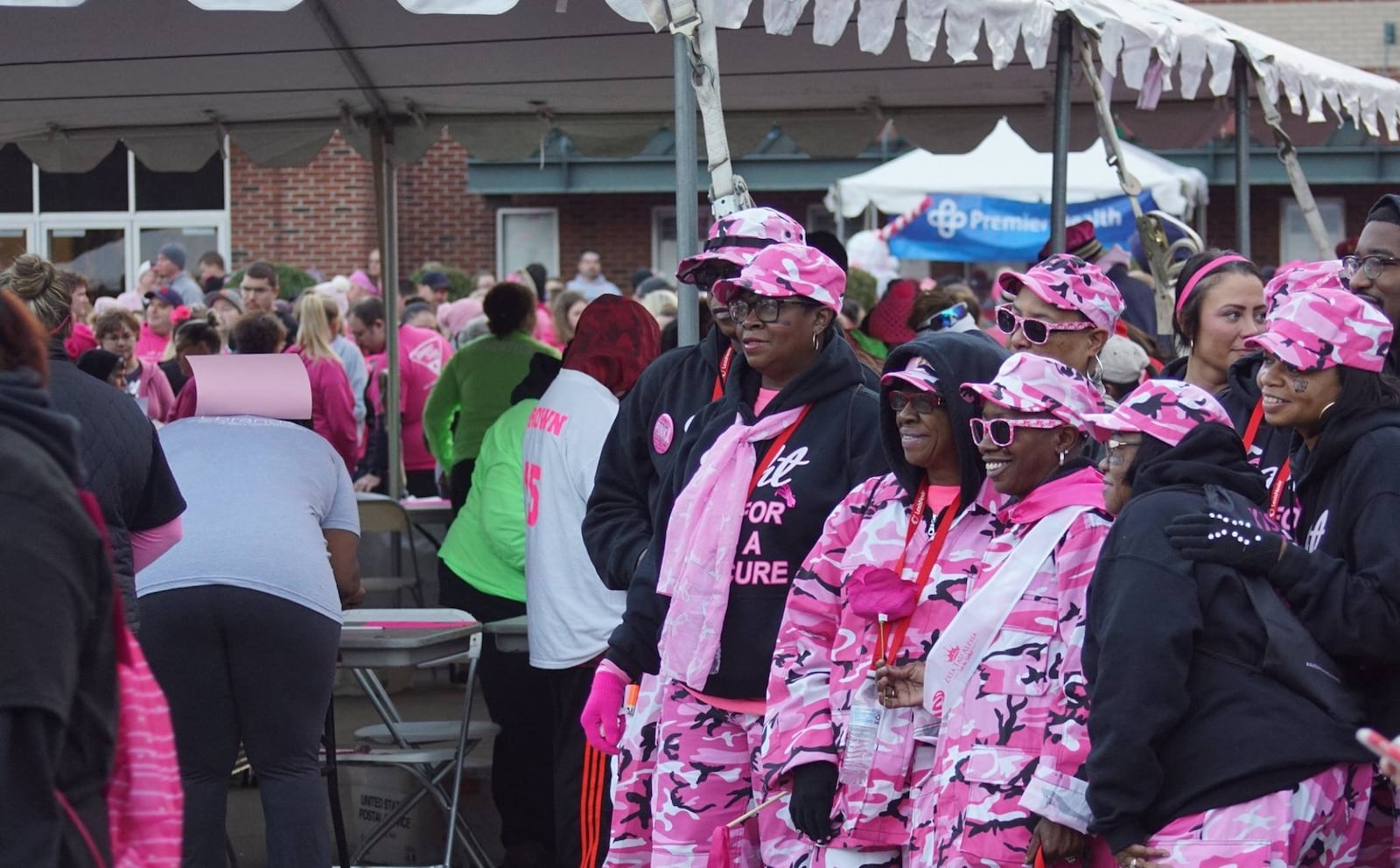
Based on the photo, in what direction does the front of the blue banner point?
toward the camera

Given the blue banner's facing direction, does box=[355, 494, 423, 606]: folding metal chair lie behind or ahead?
ahead

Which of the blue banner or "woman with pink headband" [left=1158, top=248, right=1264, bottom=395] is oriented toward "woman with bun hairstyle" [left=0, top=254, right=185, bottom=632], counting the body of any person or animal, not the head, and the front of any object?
the blue banner

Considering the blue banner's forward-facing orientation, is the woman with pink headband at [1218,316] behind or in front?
in front

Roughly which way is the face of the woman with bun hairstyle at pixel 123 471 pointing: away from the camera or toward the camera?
away from the camera

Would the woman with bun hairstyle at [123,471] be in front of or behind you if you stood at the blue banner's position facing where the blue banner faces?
in front
